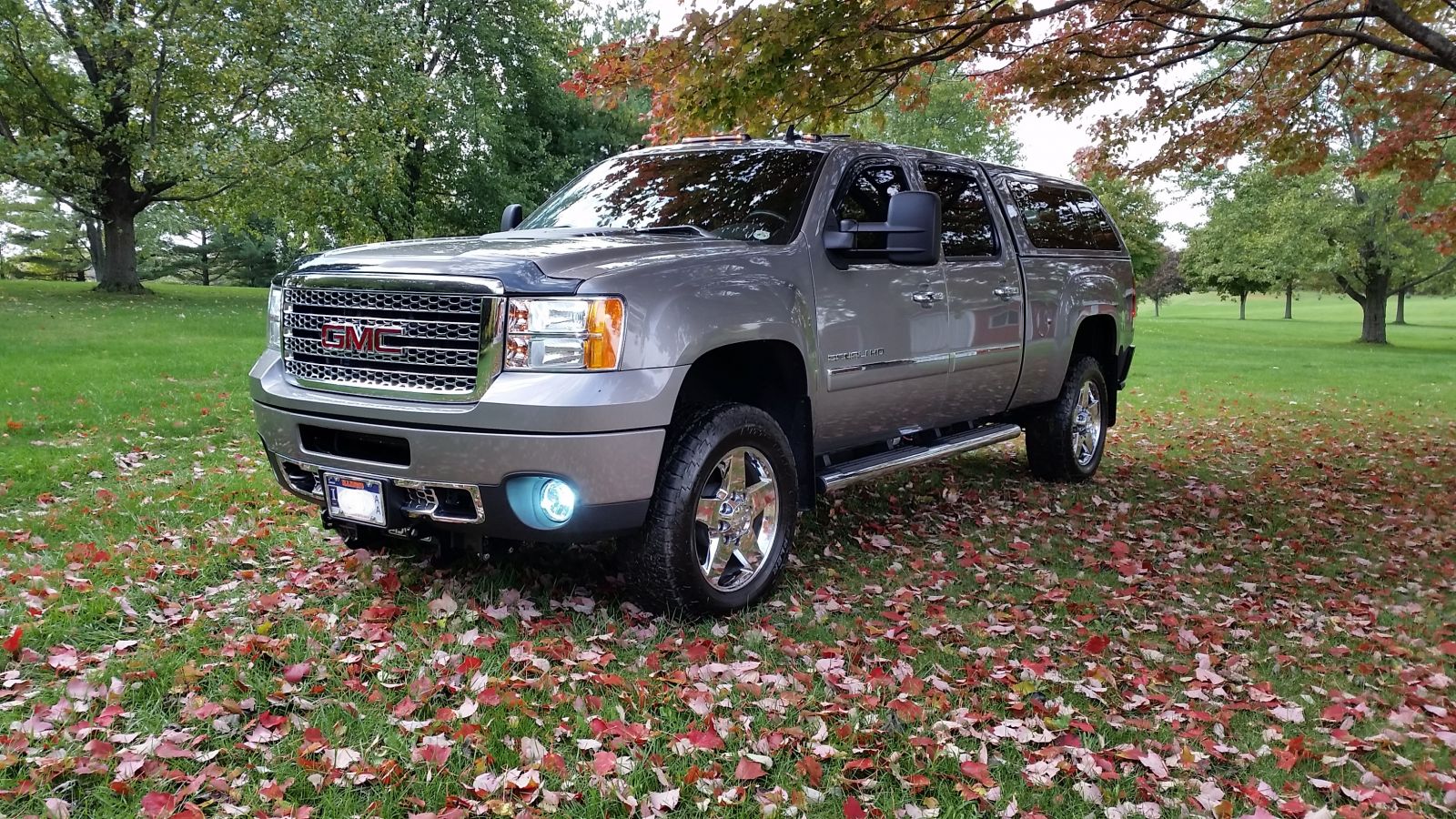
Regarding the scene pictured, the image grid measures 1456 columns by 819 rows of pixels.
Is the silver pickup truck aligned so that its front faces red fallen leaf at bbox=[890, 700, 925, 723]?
no

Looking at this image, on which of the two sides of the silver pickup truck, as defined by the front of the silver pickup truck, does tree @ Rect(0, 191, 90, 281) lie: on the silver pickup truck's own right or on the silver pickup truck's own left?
on the silver pickup truck's own right

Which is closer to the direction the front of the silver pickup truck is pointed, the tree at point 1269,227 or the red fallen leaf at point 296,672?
the red fallen leaf

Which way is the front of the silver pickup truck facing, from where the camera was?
facing the viewer and to the left of the viewer

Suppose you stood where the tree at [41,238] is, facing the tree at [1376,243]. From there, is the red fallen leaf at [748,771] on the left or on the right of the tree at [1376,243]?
right

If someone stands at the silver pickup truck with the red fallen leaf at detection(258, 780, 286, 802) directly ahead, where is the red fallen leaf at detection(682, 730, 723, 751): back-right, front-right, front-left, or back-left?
front-left

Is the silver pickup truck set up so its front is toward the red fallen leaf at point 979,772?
no

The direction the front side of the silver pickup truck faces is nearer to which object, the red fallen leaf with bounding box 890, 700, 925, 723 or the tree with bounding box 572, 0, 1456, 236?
the red fallen leaf

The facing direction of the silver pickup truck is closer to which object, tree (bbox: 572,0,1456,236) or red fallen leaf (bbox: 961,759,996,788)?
the red fallen leaf

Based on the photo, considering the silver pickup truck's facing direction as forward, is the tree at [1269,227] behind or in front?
behind

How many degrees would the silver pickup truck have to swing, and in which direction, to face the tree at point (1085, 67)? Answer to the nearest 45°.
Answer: approximately 180°

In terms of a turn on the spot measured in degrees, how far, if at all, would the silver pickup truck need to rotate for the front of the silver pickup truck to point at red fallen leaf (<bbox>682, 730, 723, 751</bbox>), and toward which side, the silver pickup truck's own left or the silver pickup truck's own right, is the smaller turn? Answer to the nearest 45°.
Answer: approximately 45° to the silver pickup truck's own left

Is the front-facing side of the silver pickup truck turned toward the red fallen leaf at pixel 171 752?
yes

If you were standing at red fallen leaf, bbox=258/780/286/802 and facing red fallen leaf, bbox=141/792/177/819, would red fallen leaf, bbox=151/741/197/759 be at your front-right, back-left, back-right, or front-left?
front-right

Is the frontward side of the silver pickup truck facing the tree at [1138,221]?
no

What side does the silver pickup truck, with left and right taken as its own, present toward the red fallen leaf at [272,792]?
front
